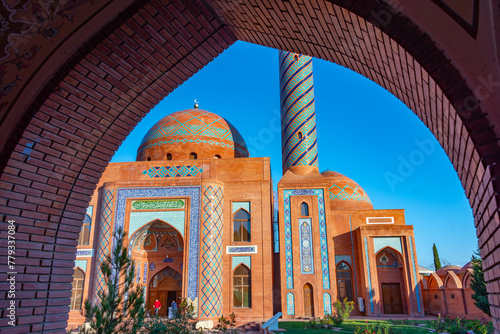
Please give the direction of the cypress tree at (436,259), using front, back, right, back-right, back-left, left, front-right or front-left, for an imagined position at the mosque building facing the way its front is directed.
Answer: back-left

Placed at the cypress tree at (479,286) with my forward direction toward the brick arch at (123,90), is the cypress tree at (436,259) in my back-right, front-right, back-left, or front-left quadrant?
back-right

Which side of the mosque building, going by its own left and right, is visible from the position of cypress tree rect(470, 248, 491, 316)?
left

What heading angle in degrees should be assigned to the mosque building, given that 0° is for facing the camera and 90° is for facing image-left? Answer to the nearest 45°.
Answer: approximately 0°
